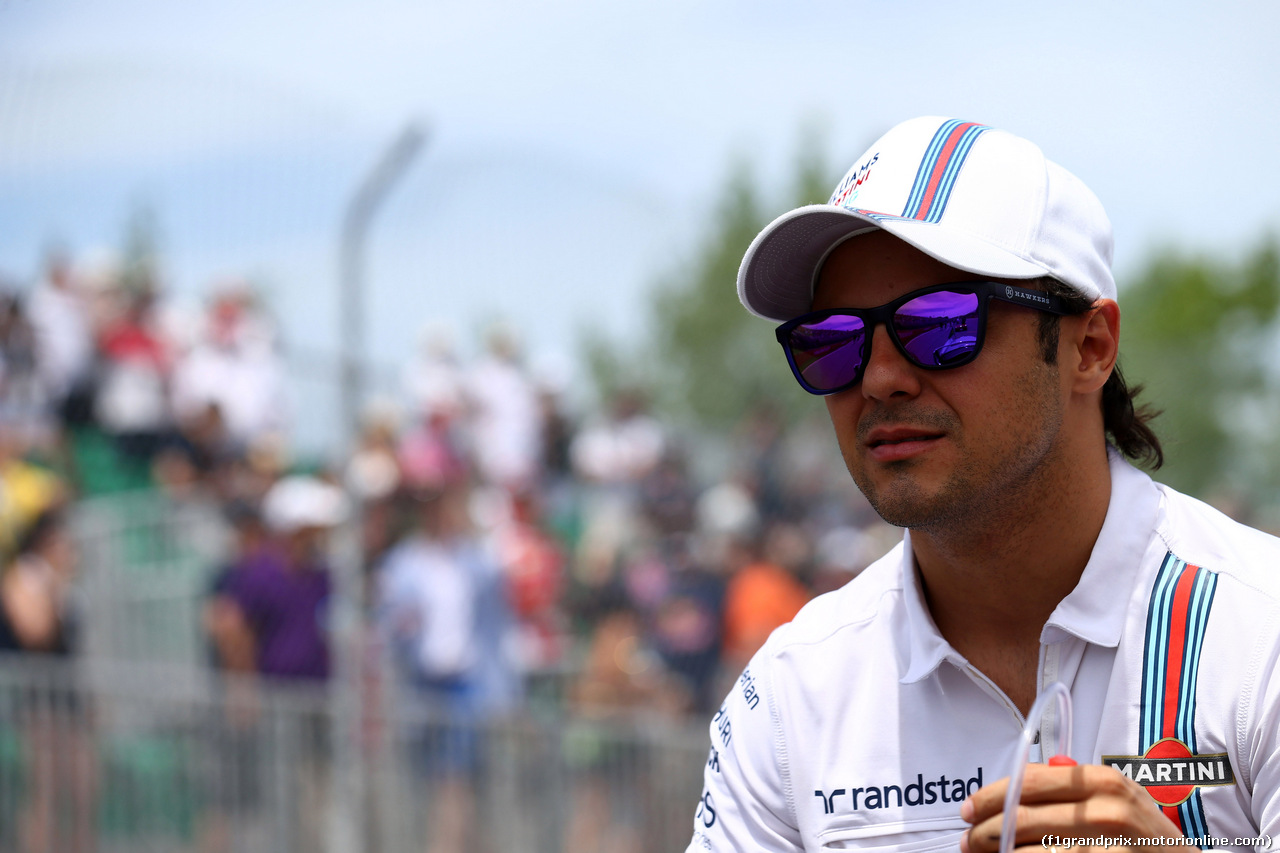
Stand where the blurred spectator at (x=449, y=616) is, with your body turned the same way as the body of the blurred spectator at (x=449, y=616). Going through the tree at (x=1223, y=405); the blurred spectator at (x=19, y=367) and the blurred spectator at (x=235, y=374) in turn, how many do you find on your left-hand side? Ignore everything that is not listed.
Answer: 1

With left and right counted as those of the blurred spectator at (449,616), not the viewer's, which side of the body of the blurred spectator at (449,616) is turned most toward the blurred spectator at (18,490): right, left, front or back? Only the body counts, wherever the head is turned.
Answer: right

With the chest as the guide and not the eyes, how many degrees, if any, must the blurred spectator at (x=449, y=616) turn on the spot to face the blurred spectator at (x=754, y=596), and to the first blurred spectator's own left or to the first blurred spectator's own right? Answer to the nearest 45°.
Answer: approximately 90° to the first blurred spectator's own left

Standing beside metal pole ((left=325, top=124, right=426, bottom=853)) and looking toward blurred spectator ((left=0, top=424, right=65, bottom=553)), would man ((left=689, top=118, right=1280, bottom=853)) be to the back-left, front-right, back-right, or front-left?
back-left

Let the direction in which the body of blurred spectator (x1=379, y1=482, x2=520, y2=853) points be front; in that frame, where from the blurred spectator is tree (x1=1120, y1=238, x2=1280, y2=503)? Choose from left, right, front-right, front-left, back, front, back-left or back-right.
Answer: left

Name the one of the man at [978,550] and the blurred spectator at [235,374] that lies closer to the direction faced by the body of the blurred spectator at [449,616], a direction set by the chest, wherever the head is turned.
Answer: the man

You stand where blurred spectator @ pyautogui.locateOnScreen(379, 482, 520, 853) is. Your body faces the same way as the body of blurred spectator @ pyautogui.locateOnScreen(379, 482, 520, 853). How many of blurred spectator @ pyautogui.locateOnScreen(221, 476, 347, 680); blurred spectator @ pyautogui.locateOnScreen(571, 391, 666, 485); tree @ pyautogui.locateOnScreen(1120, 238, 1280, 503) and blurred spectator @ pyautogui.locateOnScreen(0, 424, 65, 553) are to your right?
2

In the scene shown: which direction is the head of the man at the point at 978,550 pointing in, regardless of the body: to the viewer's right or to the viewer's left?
to the viewer's left

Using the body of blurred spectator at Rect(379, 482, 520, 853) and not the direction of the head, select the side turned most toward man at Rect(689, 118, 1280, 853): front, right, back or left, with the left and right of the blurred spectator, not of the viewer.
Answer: front

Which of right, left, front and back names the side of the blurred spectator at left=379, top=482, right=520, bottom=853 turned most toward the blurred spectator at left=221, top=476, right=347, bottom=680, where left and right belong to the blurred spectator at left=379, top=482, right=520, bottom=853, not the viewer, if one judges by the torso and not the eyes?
right

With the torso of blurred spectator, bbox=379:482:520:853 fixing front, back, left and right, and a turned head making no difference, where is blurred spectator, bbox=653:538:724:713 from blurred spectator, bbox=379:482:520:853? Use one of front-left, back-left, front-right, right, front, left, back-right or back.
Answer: left

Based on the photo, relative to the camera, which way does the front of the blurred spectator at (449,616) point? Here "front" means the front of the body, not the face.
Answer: toward the camera

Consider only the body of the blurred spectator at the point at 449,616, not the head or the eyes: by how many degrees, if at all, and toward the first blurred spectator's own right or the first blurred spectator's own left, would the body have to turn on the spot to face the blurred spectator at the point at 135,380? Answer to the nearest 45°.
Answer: approximately 135° to the first blurred spectator's own right

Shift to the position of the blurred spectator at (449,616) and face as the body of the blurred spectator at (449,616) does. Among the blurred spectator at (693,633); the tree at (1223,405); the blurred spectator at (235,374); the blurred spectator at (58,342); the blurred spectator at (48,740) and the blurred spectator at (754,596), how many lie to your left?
3
